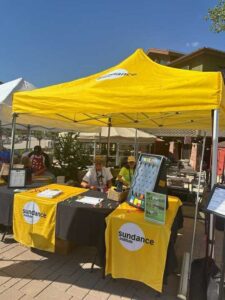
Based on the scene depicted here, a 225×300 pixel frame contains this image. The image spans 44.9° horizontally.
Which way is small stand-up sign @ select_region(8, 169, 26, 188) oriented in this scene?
toward the camera

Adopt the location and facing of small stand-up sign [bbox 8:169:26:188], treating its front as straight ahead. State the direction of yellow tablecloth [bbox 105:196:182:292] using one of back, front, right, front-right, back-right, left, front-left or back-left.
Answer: front-left

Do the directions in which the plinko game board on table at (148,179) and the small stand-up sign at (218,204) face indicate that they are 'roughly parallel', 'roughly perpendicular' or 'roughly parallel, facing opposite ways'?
roughly parallel

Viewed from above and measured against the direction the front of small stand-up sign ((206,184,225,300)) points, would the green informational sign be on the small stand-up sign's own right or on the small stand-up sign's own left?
on the small stand-up sign's own right

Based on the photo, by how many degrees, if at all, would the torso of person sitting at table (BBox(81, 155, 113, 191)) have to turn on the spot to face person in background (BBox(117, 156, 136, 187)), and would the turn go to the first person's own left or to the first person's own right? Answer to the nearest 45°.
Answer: approximately 90° to the first person's own left

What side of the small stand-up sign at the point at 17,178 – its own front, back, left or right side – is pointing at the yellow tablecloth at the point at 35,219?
front

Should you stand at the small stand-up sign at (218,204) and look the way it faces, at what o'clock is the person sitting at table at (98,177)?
The person sitting at table is roughly at 3 o'clock from the small stand-up sign.

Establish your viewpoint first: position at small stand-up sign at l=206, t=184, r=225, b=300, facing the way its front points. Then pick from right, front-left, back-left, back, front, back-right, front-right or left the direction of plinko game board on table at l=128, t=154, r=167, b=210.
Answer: right

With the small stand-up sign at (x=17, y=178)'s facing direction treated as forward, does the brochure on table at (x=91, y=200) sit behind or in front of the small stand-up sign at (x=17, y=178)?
in front

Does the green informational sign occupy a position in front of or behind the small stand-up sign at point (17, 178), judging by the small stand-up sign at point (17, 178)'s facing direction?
in front

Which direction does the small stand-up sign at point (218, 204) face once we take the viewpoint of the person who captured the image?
facing the viewer and to the left of the viewer

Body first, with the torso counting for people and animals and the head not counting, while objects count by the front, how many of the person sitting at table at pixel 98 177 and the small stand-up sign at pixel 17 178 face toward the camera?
2

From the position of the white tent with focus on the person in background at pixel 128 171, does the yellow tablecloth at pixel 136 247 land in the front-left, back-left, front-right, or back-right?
front-right
